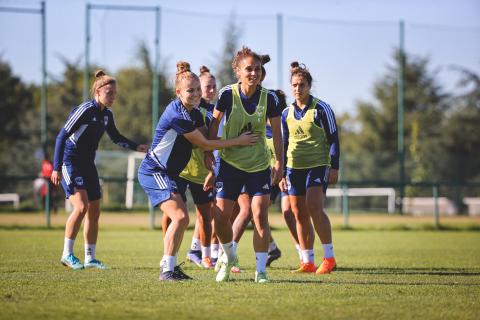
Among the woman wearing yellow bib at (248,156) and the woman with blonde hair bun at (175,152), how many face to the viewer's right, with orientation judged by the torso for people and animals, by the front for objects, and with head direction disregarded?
1

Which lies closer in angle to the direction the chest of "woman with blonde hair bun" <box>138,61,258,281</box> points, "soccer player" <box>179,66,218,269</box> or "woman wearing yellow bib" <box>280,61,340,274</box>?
the woman wearing yellow bib

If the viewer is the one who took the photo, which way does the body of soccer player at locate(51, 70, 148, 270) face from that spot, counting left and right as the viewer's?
facing the viewer and to the right of the viewer

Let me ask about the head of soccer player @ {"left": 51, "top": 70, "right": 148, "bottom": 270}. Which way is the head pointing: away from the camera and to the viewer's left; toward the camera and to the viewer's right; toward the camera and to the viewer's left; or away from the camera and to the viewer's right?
toward the camera and to the viewer's right

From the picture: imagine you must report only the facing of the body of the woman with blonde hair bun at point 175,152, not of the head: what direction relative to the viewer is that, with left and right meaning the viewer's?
facing to the right of the viewer

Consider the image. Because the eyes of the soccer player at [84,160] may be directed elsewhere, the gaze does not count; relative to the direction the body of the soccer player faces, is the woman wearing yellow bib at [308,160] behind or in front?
in front

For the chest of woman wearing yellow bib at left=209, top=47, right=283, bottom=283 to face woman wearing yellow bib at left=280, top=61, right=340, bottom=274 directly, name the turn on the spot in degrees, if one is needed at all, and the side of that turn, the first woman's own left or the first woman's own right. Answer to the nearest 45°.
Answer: approximately 135° to the first woman's own left

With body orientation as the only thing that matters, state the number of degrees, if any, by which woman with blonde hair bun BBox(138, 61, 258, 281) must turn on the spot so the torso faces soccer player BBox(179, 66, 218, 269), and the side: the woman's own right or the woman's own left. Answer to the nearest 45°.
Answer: approximately 90° to the woman's own left

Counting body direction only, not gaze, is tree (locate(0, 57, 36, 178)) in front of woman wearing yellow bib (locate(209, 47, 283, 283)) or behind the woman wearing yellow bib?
behind

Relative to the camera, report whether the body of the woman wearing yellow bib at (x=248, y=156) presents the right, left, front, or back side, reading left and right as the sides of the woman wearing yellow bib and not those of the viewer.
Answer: front

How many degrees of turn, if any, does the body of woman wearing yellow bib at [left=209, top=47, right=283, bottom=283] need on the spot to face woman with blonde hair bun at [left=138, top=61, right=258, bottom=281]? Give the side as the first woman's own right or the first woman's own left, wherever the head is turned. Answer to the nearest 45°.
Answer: approximately 90° to the first woman's own right
